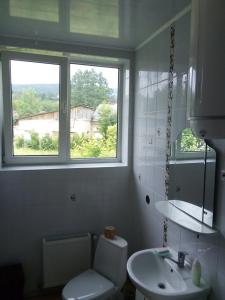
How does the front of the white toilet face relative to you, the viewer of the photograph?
facing the viewer and to the left of the viewer

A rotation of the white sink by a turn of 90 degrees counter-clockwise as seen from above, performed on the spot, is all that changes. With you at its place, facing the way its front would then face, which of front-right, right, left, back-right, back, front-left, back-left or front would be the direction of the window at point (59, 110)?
back

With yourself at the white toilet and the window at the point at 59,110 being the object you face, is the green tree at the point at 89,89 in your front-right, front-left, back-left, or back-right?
front-right

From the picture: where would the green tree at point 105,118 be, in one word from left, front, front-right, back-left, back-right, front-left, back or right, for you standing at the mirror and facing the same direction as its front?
right

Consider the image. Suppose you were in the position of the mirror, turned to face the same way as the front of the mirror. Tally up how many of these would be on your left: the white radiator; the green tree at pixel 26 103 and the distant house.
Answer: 0

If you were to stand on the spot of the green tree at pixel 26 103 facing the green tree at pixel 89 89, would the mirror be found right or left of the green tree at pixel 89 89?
right

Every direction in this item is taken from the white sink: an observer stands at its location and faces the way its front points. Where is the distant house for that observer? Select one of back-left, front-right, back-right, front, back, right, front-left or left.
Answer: right

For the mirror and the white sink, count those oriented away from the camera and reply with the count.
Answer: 0

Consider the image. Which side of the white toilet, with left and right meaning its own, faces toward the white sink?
left

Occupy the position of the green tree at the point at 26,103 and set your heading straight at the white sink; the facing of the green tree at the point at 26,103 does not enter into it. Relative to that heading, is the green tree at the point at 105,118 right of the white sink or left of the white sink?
left

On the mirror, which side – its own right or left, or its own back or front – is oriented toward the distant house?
right
